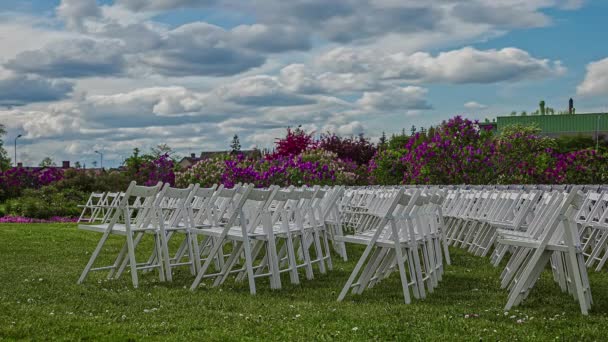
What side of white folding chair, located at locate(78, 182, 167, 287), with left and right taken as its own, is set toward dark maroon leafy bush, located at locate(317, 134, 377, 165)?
right

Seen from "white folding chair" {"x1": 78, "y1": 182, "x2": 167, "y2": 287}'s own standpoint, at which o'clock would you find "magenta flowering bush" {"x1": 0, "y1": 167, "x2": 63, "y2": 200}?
The magenta flowering bush is roughly at 1 o'clock from the white folding chair.

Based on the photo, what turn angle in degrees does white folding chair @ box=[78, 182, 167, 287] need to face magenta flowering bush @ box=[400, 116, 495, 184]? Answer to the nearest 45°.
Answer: approximately 90° to its right

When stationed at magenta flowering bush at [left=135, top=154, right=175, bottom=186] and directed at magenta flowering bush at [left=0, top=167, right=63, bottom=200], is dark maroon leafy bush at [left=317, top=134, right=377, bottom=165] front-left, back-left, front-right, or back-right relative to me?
back-right

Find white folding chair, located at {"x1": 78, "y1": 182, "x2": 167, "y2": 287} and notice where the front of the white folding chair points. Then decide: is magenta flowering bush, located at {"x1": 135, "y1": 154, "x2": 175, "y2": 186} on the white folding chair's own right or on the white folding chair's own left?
on the white folding chair's own right

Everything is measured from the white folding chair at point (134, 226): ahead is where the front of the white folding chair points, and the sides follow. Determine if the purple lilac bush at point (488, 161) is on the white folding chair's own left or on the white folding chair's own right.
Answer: on the white folding chair's own right

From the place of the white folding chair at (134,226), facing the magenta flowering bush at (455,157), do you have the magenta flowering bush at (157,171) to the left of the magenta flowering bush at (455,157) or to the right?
left

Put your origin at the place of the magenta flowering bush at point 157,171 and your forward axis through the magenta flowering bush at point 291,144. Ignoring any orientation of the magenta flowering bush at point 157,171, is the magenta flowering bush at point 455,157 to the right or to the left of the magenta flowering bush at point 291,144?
right

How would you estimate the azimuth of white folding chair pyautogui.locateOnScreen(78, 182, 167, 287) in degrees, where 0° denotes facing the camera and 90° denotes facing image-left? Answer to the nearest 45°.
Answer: approximately 135°

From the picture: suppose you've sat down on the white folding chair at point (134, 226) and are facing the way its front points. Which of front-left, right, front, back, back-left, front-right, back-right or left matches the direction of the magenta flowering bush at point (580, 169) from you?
right
